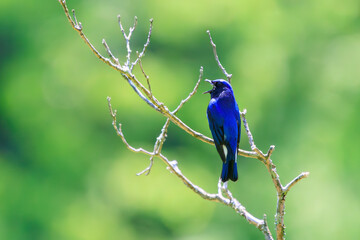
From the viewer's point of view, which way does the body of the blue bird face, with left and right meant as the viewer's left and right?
facing away from the viewer and to the left of the viewer
